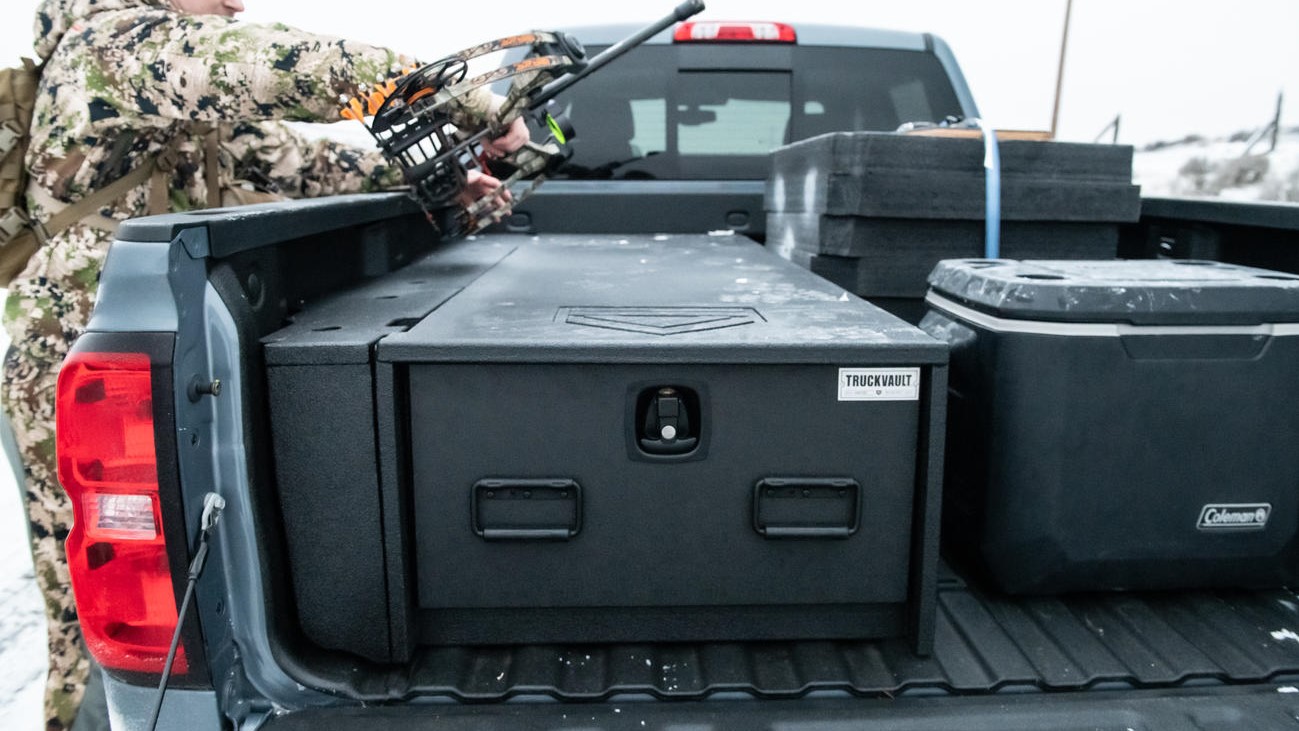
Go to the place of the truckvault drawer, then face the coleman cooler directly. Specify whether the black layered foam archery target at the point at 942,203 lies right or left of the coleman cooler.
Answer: left

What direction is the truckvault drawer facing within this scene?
toward the camera

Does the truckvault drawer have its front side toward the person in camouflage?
no

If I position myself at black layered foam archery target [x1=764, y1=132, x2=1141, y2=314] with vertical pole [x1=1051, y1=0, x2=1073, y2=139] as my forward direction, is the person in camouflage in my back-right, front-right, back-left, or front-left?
back-left

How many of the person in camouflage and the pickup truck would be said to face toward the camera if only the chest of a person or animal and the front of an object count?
0

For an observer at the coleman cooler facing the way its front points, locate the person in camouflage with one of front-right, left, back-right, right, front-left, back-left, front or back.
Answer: right

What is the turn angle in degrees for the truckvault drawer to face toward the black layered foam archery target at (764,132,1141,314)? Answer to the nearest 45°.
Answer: approximately 135° to its left

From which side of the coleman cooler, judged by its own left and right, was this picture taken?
front

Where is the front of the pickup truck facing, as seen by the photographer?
facing away from the viewer

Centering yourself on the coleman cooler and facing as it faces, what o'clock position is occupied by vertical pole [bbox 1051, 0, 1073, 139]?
The vertical pole is roughly at 6 o'clock from the coleman cooler.

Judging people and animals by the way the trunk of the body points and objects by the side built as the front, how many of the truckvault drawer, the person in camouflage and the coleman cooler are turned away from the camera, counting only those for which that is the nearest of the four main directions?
0

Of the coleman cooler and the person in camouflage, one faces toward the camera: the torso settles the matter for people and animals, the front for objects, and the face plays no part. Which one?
the coleman cooler

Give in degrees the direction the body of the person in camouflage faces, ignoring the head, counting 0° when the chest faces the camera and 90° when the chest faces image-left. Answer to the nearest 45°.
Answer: approximately 270°

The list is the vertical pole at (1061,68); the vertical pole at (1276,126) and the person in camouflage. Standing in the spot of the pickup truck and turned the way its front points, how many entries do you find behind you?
0
